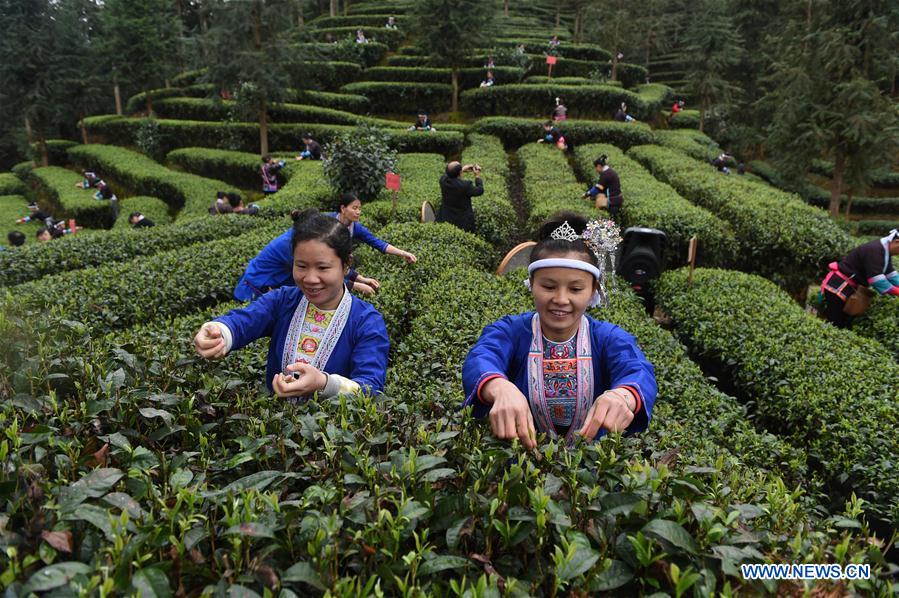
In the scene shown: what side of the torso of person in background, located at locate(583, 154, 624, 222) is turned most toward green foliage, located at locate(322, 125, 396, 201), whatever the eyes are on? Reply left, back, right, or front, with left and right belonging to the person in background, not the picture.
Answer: front

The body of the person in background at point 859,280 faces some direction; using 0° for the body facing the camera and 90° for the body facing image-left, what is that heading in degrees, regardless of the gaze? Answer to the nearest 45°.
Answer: approximately 270°

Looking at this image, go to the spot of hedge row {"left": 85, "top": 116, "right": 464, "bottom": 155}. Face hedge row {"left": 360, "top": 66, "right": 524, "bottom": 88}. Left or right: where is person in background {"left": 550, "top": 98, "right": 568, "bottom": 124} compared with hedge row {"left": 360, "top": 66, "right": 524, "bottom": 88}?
right

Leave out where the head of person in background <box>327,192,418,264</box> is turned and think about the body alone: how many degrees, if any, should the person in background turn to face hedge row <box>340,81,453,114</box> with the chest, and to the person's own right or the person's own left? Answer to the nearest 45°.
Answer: approximately 135° to the person's own left

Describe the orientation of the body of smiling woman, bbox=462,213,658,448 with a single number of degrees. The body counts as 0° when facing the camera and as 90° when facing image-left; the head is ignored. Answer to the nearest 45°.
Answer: approximately 0°

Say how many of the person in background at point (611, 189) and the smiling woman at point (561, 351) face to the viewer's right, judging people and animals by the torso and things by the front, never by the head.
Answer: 0

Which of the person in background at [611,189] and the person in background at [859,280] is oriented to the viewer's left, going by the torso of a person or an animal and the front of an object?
the person in background at [611,189]

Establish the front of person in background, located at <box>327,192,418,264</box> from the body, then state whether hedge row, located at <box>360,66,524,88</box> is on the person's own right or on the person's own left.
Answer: on the person's own left

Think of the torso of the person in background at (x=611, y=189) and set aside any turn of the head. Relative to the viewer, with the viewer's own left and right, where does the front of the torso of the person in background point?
facing to the left of the viewer
